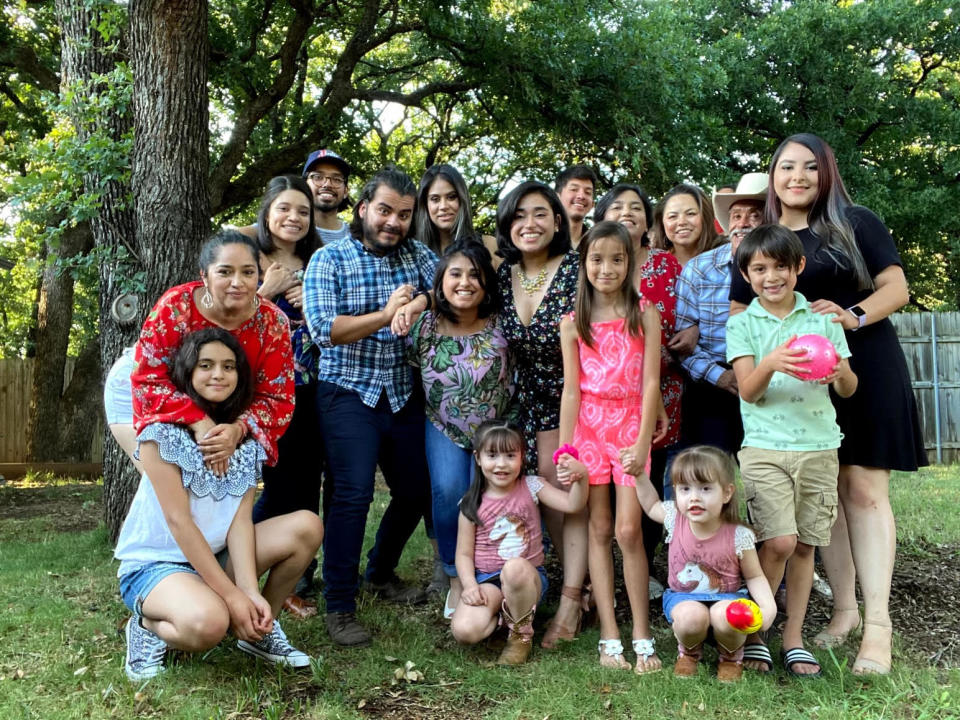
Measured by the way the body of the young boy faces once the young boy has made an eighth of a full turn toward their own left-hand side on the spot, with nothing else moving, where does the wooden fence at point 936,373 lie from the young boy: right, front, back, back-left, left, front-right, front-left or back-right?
back-left

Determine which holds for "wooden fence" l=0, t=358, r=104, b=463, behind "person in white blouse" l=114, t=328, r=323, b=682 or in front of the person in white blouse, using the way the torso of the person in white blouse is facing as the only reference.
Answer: behind

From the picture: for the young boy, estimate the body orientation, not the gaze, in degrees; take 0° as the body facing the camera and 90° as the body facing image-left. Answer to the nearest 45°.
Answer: approximately 0°

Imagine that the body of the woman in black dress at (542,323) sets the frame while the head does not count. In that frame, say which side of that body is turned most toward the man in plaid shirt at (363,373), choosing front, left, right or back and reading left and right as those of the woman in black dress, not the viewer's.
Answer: right

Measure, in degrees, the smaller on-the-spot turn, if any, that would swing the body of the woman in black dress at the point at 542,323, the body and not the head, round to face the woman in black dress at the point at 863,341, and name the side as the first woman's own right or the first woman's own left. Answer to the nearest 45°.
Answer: approximately 90° to the first woman's own left

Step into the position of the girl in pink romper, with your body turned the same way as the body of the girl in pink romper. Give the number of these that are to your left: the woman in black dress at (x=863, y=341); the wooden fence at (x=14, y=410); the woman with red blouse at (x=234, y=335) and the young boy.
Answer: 2

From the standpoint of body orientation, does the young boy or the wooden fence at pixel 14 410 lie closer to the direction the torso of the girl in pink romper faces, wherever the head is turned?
the young boy

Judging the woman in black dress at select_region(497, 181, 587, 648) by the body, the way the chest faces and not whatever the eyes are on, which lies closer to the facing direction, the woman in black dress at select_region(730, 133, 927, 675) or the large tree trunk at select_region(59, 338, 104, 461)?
the woman in black dress

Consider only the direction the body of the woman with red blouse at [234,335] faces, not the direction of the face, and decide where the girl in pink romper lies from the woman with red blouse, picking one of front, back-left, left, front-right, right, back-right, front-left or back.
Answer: left

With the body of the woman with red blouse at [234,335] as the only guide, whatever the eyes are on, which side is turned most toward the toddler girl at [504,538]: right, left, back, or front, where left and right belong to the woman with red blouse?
left
